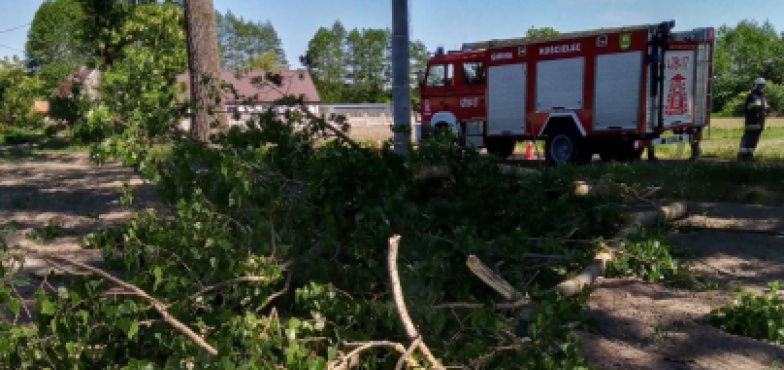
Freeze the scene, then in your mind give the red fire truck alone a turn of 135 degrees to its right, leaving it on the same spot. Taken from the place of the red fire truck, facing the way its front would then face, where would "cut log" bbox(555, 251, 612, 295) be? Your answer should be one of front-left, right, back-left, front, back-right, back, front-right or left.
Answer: right

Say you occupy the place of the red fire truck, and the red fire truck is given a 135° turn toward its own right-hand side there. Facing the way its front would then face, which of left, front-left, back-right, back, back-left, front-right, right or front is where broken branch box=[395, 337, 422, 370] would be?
right

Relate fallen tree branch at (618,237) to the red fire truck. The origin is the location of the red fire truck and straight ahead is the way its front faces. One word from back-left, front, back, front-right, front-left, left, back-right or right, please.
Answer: back-left

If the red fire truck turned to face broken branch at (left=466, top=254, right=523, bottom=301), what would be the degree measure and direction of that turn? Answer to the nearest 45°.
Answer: approximately 135° to its left

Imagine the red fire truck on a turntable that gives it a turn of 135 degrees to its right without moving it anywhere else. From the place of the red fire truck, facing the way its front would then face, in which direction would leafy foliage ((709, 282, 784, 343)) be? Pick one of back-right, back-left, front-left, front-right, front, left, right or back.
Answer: right

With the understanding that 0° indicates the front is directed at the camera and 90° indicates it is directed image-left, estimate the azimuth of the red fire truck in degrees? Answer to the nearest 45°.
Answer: approximately 135°

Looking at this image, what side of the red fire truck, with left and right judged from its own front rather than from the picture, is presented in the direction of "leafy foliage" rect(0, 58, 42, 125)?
front

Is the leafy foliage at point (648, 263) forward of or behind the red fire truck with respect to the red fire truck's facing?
behind

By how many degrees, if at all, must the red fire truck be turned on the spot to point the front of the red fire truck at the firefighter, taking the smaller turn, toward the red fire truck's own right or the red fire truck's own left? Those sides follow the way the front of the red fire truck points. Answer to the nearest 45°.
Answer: approximately 135° to the red fire truck's own right

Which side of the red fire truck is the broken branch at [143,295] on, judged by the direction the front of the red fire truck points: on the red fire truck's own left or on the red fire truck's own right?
on the red fire truck's own left

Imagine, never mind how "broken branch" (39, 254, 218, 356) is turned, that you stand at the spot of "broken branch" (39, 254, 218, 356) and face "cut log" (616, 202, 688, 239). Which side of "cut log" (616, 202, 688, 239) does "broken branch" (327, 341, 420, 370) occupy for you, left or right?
right
